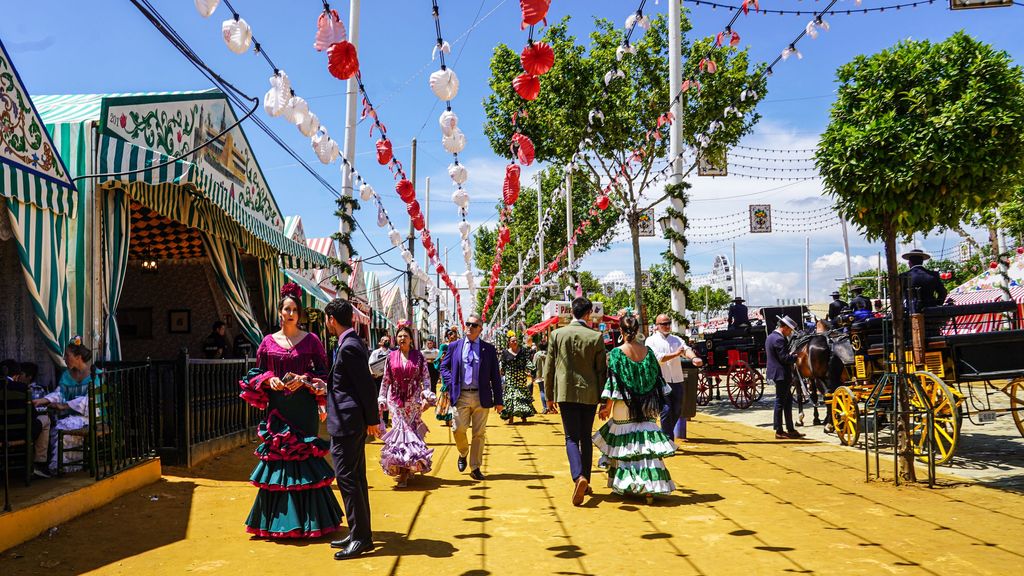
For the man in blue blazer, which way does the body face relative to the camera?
toward the camera

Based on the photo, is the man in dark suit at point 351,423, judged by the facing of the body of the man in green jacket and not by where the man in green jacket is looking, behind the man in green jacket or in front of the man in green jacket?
behind

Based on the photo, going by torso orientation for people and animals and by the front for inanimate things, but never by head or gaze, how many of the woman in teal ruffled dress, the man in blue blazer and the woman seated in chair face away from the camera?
0

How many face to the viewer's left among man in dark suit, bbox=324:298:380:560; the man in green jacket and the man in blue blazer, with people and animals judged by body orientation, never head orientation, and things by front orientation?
1

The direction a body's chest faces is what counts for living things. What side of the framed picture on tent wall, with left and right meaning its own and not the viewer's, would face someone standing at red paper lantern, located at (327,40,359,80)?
front

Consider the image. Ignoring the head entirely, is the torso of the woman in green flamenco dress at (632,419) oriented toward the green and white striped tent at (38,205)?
no

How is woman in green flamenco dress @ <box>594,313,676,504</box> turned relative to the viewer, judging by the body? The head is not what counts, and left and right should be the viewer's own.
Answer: facing away from the viewer

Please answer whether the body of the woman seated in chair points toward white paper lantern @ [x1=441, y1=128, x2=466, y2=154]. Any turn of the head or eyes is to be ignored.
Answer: no

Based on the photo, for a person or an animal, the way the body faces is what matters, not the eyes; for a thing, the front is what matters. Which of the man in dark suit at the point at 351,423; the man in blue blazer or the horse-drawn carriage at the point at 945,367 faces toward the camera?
the man in blue blazer

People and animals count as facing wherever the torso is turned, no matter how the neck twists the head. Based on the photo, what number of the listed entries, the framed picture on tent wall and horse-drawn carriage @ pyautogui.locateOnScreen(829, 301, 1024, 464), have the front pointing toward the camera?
1

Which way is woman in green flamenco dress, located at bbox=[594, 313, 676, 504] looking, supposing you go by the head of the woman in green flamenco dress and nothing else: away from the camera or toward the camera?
away from the camera

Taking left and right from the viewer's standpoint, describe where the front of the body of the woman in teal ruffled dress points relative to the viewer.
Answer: facing the viewer

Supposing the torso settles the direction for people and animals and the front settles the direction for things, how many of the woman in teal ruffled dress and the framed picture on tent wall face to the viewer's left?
0

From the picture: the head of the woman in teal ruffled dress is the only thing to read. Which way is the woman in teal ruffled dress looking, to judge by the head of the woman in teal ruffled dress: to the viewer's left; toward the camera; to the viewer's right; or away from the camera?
toward the camera

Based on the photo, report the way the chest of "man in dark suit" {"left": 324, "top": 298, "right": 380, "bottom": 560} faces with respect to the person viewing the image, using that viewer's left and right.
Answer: facing to the left of the viewer
